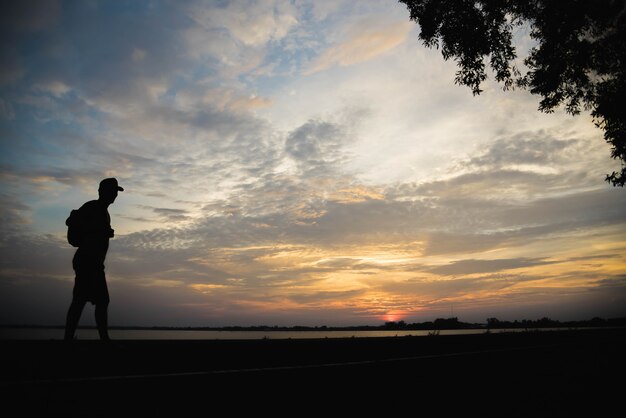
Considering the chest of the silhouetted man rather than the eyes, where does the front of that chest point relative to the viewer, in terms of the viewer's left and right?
facing to the right of the viewer
